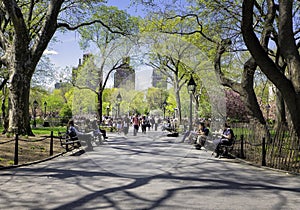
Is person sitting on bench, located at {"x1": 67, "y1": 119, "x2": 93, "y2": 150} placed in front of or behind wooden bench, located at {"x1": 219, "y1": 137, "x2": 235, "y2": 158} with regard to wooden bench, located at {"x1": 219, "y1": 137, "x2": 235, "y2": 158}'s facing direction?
in front

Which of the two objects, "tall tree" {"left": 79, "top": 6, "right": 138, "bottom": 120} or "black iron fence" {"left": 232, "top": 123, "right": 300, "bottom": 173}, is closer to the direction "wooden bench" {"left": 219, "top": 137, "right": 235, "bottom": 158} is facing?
the tall tree

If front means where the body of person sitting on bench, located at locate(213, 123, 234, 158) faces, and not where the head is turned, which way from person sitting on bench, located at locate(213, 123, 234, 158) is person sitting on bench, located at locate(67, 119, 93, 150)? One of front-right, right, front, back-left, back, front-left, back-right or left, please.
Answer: front

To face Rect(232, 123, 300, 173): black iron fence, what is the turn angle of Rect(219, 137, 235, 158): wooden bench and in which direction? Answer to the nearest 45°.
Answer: approximately 135° to its left

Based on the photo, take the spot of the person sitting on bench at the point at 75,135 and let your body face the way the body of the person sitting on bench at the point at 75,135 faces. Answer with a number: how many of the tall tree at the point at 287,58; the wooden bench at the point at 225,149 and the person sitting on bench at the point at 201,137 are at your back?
0

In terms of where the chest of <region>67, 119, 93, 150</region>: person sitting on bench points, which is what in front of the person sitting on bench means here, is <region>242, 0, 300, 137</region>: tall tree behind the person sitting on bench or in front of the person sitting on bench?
in front

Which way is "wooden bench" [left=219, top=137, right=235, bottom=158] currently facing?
to the viewer's left

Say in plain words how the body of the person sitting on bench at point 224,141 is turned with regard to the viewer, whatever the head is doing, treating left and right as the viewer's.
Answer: facing to the left of the viewer

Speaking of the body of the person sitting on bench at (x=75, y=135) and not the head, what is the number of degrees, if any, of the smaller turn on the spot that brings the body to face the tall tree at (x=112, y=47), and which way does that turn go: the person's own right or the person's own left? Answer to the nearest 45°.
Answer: approximately 90° to the person's own left

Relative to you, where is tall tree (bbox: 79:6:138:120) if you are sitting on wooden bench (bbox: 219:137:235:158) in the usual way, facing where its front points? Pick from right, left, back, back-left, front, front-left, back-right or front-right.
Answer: front-right

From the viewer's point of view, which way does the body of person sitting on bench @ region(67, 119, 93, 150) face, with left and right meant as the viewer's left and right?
facing to the right of the viewer

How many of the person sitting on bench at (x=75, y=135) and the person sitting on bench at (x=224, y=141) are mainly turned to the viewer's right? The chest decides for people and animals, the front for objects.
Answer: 1

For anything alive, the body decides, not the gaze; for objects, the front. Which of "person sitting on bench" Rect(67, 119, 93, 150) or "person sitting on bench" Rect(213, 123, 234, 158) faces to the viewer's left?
"person sitting on bench" Rect(213, 123, 234, 158)

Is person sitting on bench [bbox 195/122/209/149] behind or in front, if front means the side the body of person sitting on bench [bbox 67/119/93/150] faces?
in front

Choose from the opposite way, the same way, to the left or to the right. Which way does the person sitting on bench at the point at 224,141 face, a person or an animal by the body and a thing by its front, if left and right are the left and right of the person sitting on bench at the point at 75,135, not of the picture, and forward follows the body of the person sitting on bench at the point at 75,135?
the opposite way
